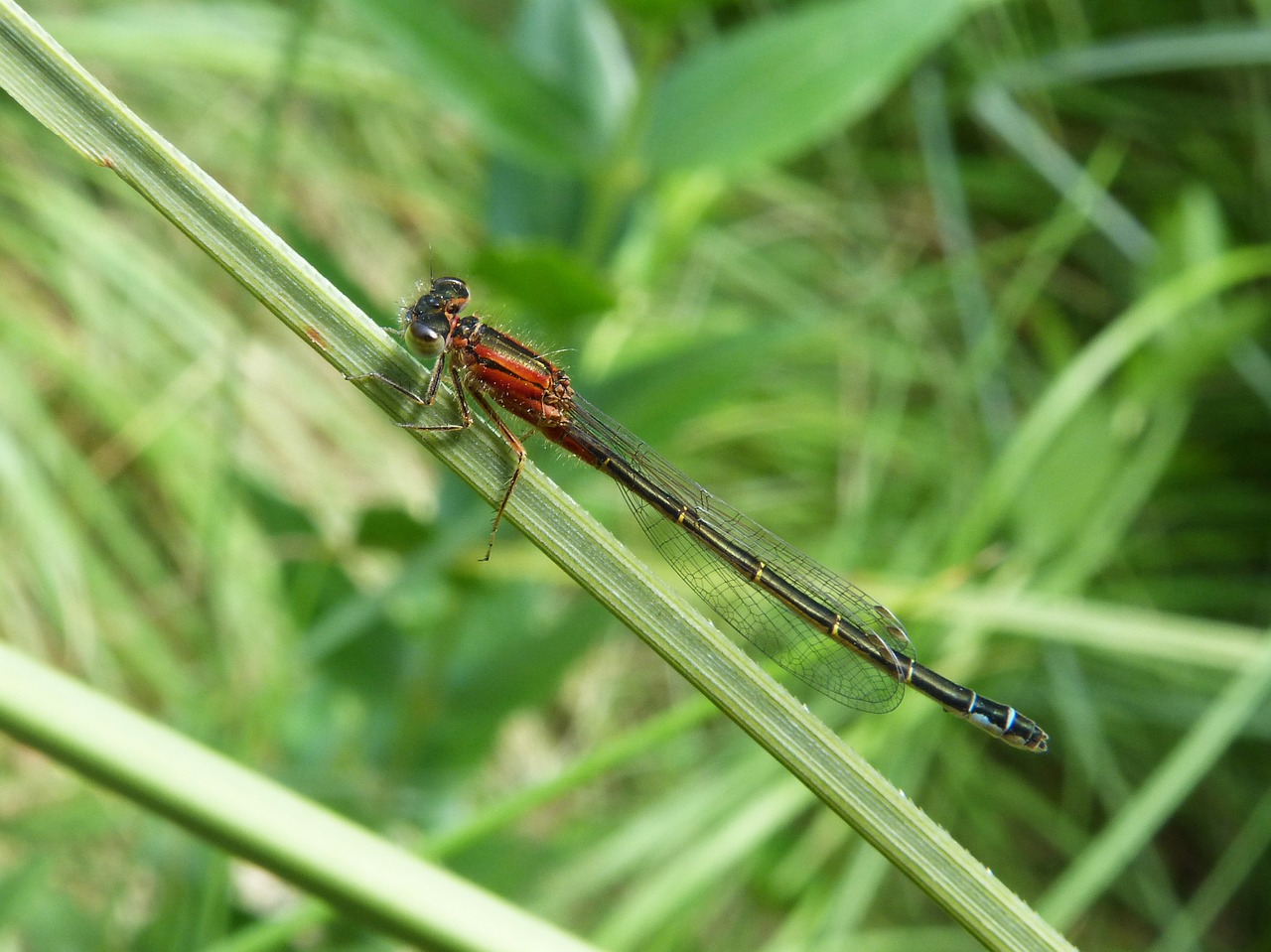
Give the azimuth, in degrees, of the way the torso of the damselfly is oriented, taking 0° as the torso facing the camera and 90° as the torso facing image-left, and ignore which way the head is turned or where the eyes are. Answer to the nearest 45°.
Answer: approximately 90°
